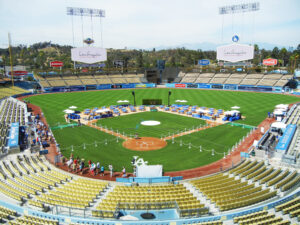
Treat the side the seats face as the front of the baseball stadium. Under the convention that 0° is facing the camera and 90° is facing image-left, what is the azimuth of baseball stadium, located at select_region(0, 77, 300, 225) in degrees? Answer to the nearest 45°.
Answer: approximately 180°
